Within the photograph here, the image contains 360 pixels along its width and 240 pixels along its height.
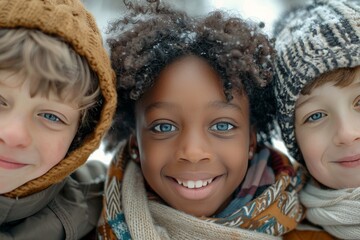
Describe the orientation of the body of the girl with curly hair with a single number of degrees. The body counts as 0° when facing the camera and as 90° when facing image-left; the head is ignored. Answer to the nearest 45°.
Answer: approximately 0°
